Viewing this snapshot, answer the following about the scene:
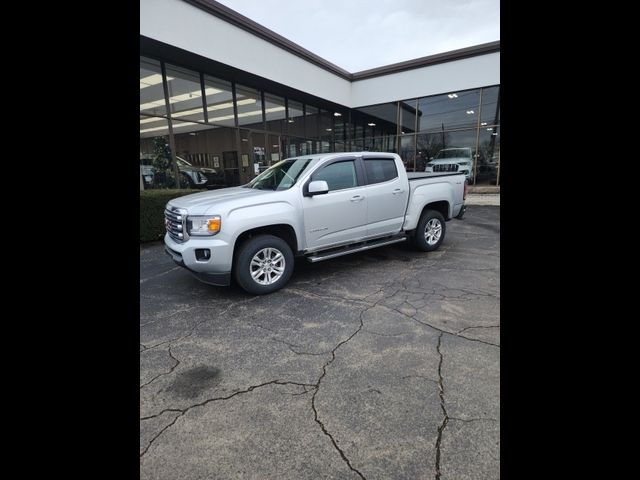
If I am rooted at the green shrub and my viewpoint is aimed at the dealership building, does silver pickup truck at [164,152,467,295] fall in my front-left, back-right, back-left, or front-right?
back-right

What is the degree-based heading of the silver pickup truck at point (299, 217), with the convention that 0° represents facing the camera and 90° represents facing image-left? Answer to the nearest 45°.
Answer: approximately 45°

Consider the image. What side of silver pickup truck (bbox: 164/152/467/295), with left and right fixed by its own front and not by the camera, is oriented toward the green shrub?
right

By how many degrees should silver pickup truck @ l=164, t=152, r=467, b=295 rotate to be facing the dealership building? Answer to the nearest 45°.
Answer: approximately 135° to its right
